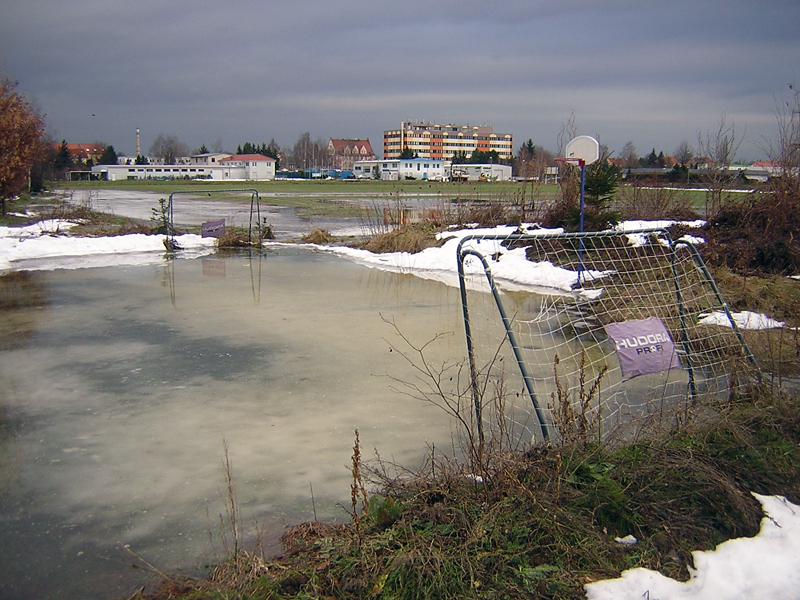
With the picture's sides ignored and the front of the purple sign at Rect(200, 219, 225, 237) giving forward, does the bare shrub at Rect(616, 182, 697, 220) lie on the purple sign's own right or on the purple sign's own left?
on the purple sign's own left

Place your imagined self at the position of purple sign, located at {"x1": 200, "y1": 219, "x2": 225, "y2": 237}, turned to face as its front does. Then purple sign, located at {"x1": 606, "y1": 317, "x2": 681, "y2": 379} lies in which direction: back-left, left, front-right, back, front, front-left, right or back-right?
front

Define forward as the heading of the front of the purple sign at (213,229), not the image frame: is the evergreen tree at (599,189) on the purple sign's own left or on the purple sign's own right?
on the purple sign's own left

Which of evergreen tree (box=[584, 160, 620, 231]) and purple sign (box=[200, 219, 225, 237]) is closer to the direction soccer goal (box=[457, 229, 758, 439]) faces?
the purple sign

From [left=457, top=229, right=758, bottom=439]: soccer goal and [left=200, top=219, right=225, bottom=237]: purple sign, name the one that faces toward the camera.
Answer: the purple sign

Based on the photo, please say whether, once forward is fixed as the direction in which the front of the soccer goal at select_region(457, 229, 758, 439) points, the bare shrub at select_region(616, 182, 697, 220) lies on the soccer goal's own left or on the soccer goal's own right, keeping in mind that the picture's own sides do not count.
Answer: on the soccer goal's own right

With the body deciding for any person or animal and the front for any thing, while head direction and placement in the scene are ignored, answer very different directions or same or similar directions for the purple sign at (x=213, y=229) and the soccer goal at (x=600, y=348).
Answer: very different directions

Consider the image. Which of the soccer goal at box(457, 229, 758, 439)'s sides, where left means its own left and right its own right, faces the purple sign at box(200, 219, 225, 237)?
front

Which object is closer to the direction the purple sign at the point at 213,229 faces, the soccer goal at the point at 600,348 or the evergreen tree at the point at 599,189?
the soccer goal

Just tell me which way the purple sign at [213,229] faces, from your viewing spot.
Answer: facing the viewer

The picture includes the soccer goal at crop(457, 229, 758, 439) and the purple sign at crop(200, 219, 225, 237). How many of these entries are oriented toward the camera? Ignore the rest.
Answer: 1

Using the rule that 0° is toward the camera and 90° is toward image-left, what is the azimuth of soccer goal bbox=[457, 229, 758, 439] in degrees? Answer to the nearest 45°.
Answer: approximately 135°

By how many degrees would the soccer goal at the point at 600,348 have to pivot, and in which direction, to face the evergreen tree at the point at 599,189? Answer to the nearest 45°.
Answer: approximately 45° to its right
